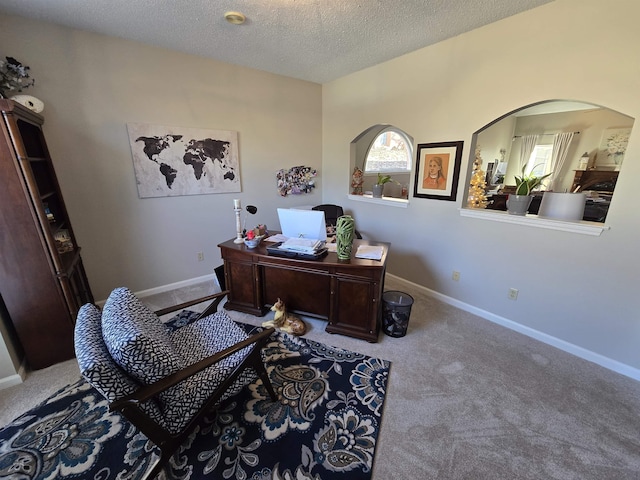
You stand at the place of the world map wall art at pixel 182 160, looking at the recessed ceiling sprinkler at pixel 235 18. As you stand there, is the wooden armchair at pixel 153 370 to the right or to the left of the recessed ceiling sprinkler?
right

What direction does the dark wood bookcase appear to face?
to the viewer's right

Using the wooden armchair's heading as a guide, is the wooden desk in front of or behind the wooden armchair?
in front

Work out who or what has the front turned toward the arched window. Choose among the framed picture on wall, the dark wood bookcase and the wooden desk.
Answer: the dark wood bookcase

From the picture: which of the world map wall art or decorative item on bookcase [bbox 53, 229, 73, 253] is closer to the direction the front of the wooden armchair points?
the world map wall art

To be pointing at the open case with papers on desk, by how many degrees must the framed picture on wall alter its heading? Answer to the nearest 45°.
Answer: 0° — it already faces it

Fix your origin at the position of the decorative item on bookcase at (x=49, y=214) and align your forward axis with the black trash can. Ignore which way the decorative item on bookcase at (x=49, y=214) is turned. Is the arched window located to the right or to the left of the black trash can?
left

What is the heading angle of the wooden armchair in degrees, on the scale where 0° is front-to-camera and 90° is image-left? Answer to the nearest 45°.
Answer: approximately 225°

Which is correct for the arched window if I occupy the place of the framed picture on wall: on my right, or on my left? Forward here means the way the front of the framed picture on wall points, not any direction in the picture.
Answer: on my right

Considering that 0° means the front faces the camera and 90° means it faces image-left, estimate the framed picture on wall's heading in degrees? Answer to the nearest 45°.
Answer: approximately 45°

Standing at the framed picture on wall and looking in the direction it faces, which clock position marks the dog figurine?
The dog figurine is roughly at 12 o'clock from the framed picture on wall.

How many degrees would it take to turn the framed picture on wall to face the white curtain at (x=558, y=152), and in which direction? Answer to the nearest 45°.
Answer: approximately 180°

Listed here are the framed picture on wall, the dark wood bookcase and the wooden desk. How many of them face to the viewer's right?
1

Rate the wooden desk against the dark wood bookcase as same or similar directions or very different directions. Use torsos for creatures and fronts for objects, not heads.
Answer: very different directions

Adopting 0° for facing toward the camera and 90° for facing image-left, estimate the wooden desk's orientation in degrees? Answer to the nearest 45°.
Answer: approximately 180°

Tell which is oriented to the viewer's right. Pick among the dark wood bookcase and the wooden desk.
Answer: the dark wood bookcase
